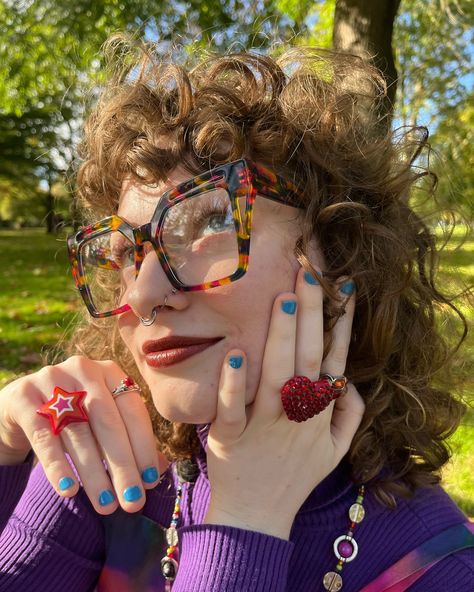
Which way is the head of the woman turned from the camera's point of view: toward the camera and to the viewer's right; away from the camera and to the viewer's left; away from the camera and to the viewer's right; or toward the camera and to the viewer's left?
toward the camera and to the viewer's left
